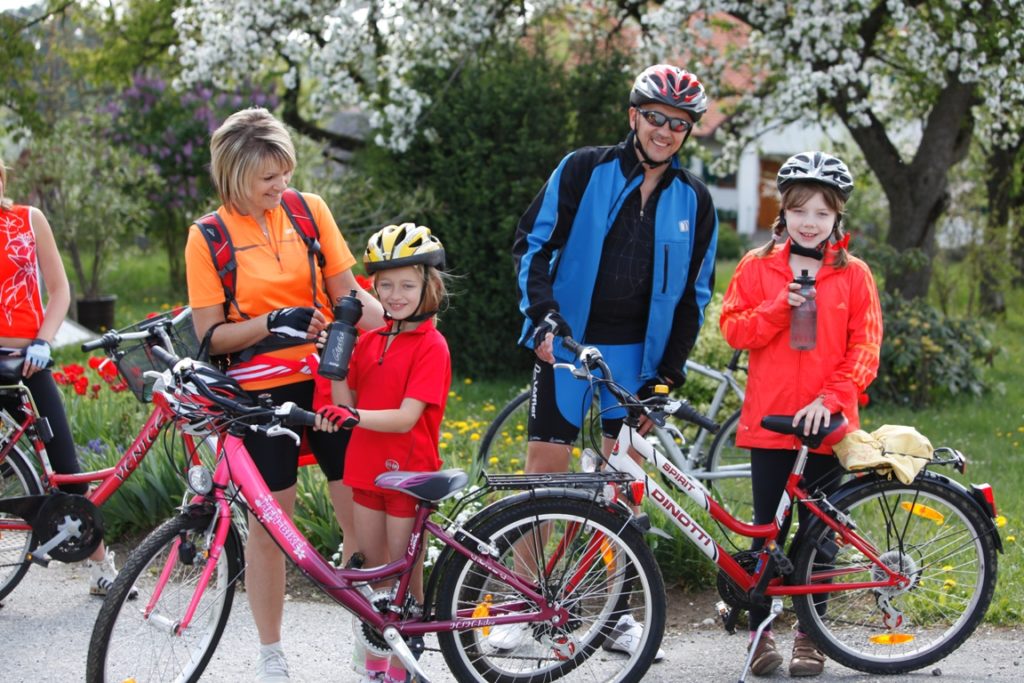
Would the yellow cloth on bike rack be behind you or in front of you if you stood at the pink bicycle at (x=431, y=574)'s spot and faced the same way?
behind

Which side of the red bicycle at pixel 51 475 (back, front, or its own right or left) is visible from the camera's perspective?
right

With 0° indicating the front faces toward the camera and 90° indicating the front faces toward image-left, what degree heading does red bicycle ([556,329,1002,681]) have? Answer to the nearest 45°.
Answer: approximately 90°

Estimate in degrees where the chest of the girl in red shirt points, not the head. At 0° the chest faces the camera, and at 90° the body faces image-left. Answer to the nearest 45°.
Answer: approximately 45°

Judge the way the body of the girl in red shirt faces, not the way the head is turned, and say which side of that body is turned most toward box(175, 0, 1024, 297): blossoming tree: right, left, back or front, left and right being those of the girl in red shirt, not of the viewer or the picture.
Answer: back

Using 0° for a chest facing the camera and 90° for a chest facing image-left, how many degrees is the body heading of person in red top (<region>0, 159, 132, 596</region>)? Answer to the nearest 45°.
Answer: approximately 0°

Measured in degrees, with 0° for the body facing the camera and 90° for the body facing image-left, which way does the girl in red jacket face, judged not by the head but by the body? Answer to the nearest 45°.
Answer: approximately 0°

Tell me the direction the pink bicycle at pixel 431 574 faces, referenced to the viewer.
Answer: facing to the left of the viewer

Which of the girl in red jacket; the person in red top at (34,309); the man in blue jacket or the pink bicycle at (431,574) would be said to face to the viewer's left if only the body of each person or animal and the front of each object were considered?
the pink bicycle

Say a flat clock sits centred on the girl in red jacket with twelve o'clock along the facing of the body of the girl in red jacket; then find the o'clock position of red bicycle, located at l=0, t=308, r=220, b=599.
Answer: The red bicycle is roughly at 3 o'clock from the girl in red jacket.

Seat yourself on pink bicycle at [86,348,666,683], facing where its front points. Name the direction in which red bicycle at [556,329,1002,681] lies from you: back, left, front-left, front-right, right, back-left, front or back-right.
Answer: back
